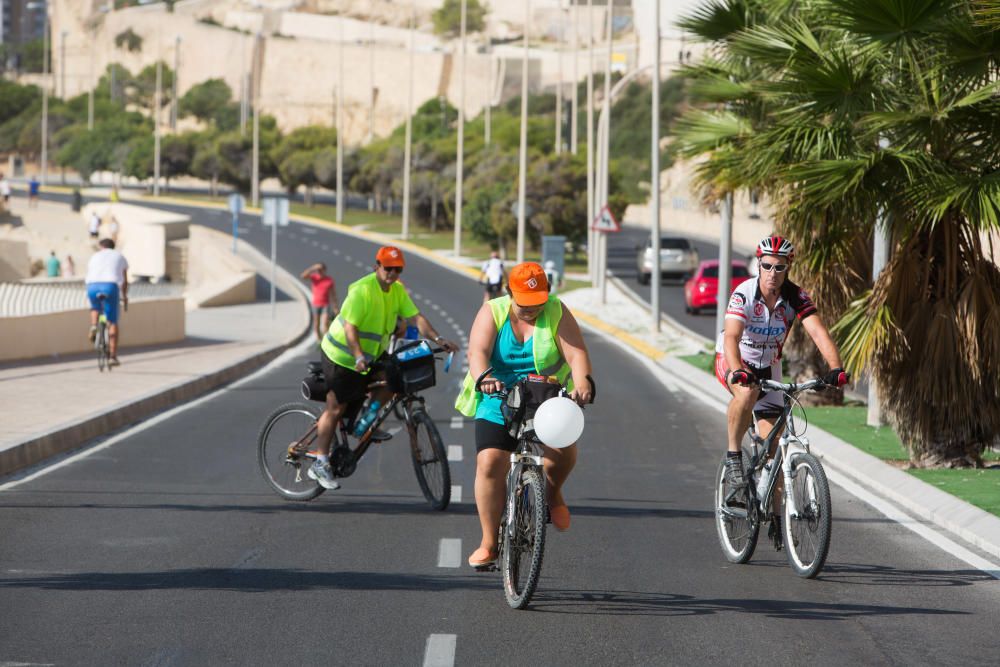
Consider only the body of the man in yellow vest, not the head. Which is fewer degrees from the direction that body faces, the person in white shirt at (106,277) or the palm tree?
the palm tree

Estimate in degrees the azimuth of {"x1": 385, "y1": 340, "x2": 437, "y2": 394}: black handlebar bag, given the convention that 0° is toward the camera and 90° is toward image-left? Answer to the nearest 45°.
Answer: approximately 315°

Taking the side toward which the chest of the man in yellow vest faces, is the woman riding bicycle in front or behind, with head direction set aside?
in front

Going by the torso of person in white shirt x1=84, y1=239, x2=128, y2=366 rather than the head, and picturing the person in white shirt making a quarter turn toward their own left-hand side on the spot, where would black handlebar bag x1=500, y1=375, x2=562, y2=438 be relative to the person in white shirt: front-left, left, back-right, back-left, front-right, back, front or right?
left

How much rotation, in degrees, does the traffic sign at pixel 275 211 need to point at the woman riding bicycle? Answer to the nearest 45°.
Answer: approximately 180°

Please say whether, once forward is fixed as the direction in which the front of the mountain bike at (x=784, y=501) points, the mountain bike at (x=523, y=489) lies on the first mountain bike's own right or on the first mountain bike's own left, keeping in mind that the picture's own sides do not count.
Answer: on the first mountain bike's own right

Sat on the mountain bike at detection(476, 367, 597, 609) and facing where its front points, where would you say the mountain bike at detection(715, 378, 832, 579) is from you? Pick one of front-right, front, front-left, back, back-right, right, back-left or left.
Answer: back-left

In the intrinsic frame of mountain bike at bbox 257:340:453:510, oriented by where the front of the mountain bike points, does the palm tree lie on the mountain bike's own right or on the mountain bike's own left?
on the mountain bike's own left

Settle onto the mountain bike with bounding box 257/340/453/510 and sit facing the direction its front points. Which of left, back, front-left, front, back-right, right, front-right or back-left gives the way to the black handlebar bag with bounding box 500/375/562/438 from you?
front-right

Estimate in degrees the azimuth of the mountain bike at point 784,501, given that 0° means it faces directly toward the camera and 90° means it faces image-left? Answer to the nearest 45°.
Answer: approximately 315°

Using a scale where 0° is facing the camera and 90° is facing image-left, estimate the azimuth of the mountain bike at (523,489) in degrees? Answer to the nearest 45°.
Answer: approximately 0°

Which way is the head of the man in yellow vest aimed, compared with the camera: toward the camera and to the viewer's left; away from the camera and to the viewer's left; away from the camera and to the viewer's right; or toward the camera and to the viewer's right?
toward the camera and to the viewer's right
